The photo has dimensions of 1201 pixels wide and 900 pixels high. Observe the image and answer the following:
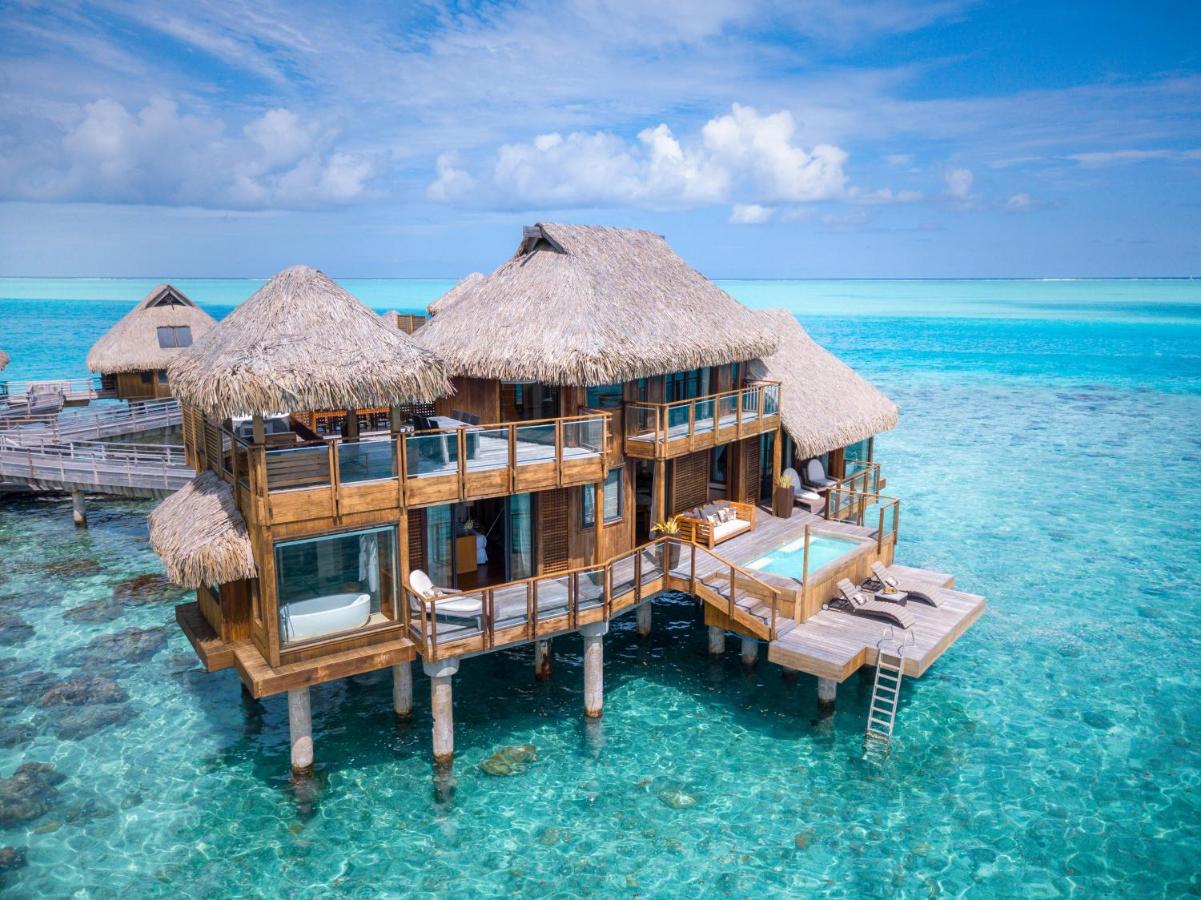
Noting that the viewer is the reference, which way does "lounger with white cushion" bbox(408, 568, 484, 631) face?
facing the viewer and to the right of the viewer

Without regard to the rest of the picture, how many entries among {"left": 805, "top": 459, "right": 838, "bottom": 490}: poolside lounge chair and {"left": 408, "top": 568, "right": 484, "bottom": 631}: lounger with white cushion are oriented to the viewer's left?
0

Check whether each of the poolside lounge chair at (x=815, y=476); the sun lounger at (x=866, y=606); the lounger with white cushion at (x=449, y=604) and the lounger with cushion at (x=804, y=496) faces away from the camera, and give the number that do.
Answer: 0

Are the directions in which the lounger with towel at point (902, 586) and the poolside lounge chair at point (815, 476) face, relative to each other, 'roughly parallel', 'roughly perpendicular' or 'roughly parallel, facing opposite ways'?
roughly parallel

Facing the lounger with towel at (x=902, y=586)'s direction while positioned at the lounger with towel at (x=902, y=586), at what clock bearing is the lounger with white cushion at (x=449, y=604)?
the lounger with white cushion at (x=449, y=604) is roughly at 3 o'clock from the lounger with towel at (x=902, y=586).

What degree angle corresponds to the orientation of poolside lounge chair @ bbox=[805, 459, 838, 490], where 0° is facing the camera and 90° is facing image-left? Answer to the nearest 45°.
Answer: approximately 315°

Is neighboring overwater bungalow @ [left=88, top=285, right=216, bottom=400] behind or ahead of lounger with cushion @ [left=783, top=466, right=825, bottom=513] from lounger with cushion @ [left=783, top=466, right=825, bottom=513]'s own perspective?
behind

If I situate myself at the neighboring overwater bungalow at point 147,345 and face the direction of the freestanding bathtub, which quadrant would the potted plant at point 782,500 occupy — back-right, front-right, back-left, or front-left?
front-left

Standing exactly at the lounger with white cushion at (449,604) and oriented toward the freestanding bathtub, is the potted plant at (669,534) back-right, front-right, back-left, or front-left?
back-right

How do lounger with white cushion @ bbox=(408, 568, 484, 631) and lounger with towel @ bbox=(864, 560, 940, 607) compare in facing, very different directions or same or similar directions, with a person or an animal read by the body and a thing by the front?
same or similar directions

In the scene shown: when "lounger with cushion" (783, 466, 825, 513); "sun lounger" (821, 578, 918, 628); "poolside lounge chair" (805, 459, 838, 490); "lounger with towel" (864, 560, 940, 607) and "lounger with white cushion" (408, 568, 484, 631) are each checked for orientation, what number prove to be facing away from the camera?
0

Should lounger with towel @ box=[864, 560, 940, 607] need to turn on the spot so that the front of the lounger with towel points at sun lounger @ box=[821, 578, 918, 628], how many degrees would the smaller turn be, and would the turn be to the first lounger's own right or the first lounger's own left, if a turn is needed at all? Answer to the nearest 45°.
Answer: approximately 90° to the first lounger's own right

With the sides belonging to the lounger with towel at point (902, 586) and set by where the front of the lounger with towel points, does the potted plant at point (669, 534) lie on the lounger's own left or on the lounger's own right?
on the lounger's own right

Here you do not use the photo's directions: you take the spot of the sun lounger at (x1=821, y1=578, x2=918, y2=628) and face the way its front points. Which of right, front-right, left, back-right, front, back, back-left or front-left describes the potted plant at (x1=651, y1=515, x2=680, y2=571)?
back-right

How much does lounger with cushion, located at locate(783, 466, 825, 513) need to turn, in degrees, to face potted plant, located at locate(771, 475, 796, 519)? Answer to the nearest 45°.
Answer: approximately 90° to its right

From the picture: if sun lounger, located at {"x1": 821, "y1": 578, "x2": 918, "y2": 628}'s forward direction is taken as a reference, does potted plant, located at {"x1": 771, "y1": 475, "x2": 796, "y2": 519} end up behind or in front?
behind
